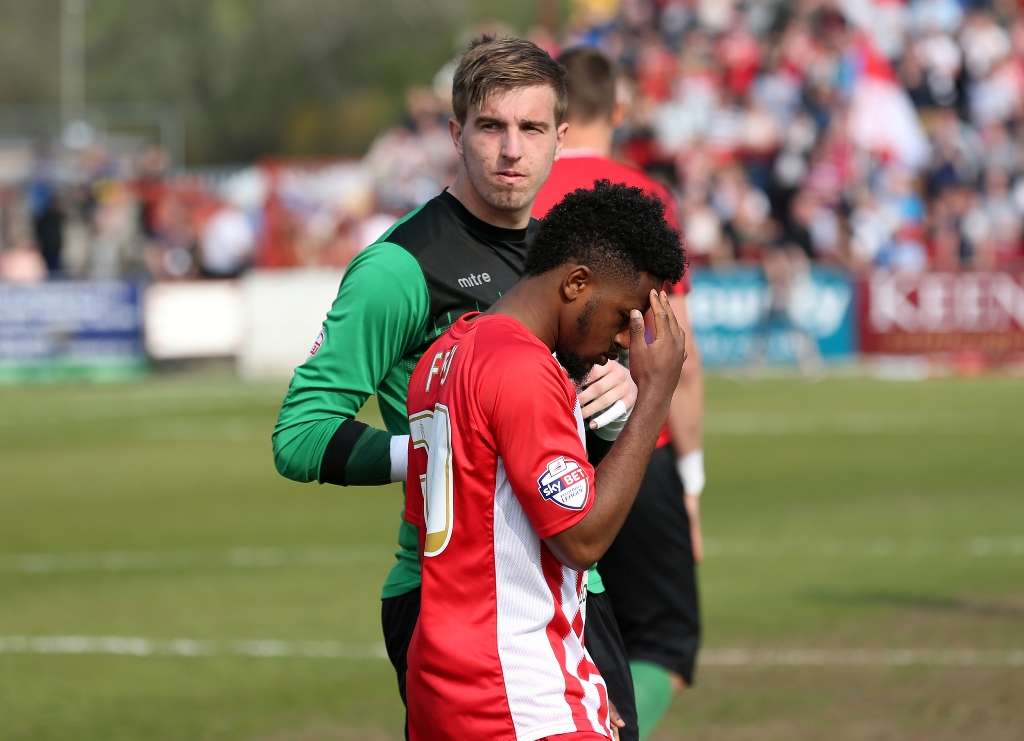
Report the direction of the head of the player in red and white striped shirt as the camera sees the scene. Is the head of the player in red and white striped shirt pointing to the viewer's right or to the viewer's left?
to the viewer's right

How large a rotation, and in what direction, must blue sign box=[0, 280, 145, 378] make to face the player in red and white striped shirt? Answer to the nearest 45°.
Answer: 0° — it already faces them

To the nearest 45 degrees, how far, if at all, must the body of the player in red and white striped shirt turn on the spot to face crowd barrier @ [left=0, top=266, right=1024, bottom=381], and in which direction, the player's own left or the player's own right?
approximately 90° to the player's own left

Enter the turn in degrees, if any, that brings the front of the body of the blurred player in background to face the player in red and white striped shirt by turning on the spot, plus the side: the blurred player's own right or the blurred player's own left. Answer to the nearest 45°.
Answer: approximately 180°

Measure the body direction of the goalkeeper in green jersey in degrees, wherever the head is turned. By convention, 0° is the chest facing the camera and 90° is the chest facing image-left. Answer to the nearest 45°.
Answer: approximately 315°

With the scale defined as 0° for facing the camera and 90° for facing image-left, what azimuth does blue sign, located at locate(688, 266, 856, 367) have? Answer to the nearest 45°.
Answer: approximately 0°

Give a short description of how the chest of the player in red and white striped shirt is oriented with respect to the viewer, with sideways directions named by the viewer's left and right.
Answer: facing to the right of the viewer

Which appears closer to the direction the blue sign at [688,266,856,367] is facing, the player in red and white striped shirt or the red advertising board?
the player in red and white striped shirt

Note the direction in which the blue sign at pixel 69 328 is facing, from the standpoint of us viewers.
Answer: facing the viewer

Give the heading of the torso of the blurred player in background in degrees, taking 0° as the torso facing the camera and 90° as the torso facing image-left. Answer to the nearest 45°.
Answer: approximately 180°

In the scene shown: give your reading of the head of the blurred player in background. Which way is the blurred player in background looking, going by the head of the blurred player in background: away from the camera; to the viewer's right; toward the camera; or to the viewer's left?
away from the camera

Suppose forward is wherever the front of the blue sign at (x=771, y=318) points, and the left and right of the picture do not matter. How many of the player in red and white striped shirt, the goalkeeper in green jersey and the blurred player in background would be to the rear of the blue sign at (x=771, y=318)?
0

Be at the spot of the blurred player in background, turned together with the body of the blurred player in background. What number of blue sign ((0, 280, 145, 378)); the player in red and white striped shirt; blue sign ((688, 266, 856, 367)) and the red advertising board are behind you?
1

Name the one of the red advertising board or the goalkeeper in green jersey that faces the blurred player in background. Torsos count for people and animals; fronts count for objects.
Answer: the red advertising board

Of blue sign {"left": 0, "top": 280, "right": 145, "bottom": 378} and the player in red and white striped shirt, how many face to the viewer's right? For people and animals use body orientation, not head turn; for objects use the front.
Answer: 1
